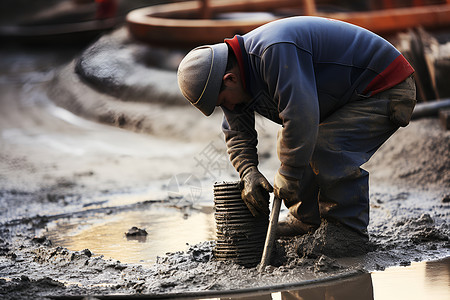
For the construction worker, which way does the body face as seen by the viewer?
to the viewer's left

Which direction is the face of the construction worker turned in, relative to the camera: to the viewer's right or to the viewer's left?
to the viewer's left
